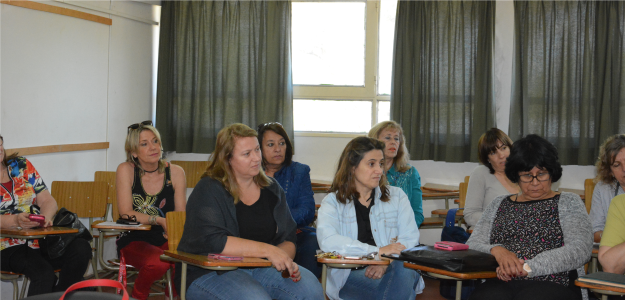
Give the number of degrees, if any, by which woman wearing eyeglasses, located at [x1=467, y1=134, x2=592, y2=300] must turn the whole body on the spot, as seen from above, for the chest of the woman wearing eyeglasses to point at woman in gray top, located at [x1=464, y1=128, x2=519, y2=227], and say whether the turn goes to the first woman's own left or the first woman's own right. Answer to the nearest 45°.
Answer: approximately 180°

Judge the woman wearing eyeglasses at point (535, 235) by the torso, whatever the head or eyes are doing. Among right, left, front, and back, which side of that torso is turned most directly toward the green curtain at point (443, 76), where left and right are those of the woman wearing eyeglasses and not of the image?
back

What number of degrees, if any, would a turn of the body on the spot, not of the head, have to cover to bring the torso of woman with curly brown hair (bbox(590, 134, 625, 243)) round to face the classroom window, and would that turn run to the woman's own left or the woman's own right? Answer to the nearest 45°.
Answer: approximately 180°

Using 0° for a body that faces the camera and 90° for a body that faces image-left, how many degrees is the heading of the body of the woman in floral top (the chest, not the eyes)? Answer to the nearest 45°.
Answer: approximately 315°

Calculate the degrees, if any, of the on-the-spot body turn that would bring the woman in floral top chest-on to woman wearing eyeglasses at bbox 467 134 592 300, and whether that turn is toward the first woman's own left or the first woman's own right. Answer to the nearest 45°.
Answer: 0° — they already face them
